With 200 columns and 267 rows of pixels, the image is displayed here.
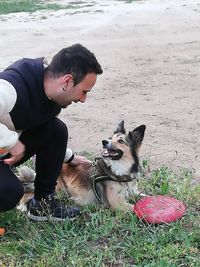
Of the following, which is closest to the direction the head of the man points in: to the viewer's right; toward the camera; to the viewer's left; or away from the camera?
to the viewer's right

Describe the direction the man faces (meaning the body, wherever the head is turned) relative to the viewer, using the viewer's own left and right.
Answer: facing to the right of the viewer
